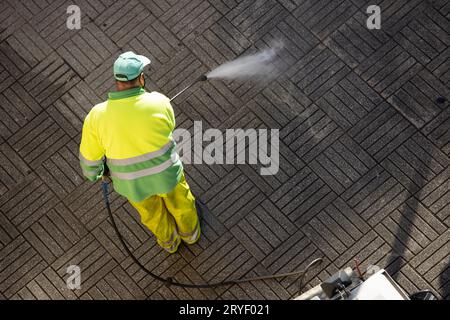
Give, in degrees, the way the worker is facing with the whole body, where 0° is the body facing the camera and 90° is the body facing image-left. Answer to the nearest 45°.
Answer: approximately 180°

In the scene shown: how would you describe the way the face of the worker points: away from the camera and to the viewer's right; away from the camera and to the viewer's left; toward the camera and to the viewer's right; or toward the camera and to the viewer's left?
away from the camera and to the viewer's right
